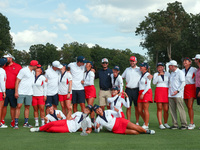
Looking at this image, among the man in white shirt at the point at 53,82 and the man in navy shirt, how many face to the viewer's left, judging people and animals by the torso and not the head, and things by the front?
0

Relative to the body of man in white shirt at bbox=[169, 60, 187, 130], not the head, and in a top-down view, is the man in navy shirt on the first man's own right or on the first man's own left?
on the first man's own right

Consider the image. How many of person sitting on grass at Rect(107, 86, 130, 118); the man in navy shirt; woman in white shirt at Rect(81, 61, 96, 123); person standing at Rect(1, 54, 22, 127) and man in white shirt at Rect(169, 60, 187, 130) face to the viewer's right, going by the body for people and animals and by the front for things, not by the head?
0

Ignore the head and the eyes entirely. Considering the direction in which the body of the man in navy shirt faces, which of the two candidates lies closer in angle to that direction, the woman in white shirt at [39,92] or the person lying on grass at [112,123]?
the person lying on grass

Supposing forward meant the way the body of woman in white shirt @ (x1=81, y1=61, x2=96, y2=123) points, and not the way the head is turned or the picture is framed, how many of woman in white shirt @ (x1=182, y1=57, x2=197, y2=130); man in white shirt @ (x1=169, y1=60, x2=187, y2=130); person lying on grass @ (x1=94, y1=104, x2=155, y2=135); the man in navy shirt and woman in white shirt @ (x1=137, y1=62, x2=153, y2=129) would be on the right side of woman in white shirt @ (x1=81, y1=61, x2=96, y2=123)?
0

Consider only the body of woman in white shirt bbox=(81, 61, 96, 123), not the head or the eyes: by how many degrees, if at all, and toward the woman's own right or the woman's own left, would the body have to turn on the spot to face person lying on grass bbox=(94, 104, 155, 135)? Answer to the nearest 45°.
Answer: approximately 45° to the woman's own left

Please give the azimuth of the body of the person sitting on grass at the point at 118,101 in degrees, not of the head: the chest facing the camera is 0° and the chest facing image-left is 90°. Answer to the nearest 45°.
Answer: approximately 45°

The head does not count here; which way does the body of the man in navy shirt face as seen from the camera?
toward the camera

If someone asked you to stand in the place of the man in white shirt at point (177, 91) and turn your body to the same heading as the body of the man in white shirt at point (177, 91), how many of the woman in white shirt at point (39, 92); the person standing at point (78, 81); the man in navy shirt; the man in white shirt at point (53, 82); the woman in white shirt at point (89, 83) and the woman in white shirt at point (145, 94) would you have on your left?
0

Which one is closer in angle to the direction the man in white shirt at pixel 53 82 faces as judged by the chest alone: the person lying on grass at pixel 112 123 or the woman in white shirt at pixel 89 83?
the person lying on grass

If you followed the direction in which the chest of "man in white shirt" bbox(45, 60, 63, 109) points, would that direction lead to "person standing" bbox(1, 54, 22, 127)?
no

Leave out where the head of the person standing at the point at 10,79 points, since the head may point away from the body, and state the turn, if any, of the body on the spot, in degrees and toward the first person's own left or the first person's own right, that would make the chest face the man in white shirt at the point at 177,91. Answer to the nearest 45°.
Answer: approximately 135° to the first person's own left

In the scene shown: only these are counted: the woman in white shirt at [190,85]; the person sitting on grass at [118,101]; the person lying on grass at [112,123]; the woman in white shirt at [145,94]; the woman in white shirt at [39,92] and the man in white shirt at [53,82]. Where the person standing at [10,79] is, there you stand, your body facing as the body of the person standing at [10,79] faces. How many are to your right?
0

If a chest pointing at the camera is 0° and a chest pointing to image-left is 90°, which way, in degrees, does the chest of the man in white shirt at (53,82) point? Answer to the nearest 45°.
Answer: approximately 315°

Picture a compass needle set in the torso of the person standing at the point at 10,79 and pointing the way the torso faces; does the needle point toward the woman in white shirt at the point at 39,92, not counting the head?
no

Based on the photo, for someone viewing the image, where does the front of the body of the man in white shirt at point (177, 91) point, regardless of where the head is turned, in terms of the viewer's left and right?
facing the viewer and to the left of the viewer

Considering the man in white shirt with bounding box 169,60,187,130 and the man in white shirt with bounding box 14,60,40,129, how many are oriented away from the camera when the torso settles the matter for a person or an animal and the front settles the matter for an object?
0

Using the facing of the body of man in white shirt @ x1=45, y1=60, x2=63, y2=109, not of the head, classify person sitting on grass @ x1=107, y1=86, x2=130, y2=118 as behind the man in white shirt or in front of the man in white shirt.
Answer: in front

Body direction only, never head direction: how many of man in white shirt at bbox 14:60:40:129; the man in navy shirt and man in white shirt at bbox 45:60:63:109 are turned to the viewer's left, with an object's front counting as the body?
0

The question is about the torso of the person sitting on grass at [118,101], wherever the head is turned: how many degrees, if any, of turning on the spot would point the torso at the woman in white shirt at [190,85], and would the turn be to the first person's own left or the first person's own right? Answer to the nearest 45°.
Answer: approximately 135° to the first person's own left

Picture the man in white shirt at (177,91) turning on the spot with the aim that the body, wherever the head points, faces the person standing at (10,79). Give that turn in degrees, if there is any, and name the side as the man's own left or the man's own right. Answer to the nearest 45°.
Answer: approximately 45° to the man's own right

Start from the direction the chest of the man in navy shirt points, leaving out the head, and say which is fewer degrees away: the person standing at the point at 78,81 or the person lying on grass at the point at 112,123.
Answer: the person lying on grass
